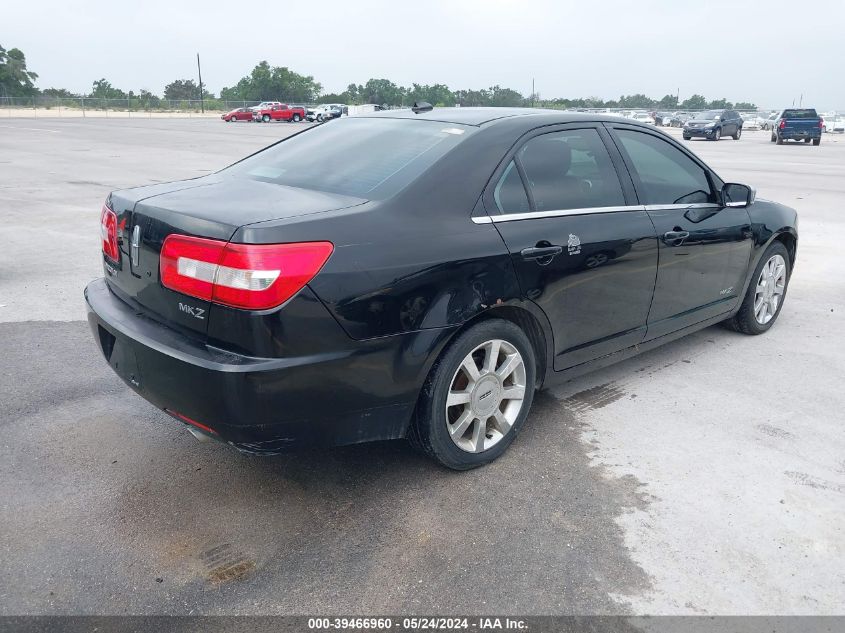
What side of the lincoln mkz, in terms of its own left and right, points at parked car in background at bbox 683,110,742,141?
front

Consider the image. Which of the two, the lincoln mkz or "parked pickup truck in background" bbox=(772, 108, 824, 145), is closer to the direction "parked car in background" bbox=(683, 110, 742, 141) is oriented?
the lincoln mkz

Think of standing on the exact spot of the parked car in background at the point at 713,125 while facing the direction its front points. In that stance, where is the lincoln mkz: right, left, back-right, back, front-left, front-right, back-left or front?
front-left

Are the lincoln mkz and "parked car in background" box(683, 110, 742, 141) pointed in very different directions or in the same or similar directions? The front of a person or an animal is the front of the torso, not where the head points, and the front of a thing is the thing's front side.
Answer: very different directions

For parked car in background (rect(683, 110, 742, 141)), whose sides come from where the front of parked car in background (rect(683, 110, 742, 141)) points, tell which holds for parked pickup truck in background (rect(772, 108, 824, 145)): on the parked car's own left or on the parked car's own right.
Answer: on the parked car's own left

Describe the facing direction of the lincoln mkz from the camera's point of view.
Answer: facing away from the viewer and to the right of the viewer

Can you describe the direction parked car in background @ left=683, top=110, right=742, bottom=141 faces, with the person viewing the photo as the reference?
facing the viewer and to the left of the viewer

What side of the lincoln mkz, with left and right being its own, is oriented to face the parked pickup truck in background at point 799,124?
front
